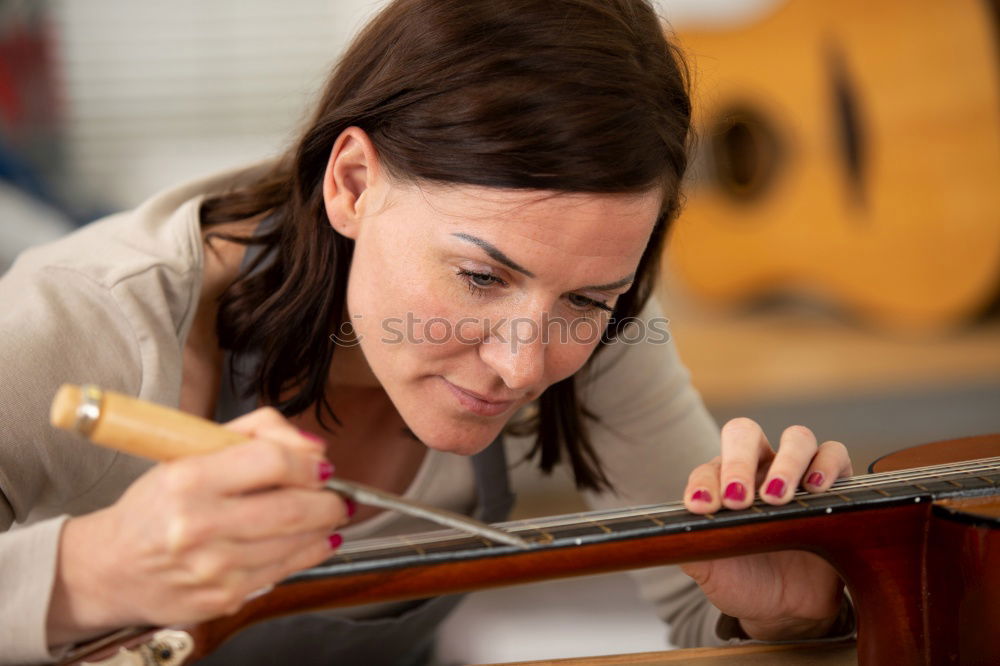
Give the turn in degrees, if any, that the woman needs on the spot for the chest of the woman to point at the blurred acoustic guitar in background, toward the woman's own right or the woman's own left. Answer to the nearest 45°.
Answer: approximately 90° to the woman's own left

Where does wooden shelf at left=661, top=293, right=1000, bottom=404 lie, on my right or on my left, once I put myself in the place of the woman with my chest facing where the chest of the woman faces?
on my left

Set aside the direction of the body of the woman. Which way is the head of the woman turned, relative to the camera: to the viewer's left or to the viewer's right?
to the viewer's right
